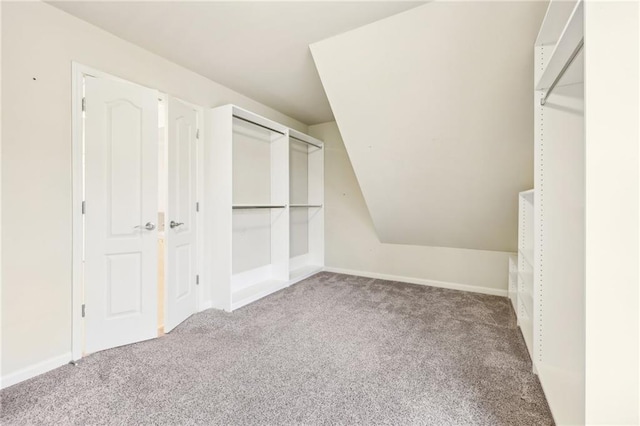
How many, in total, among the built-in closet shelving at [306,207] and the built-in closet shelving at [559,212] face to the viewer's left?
1

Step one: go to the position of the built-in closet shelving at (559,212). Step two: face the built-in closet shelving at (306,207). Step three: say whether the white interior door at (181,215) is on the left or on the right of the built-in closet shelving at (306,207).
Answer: left

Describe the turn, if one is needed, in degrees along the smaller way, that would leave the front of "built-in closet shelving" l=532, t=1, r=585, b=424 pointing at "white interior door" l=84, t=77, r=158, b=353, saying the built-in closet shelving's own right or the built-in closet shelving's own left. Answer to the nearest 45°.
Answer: approximately 45° to the built-in closet shelving's own left

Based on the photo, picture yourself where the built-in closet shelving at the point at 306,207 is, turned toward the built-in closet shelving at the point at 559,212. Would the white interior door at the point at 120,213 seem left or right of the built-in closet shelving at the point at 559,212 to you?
right

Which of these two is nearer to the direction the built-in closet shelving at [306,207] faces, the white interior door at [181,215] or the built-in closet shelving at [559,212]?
the built-in closet shelving

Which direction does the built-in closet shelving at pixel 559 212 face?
to the viewer's left

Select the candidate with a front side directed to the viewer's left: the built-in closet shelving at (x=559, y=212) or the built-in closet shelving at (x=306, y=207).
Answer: the built-in closet shelving at (x=559, y=212)

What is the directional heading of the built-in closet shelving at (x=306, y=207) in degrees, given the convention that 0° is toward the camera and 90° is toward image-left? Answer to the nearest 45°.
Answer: approximately 315°

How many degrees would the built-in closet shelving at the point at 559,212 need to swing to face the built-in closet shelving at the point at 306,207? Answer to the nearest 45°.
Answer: approximately 45° to its right

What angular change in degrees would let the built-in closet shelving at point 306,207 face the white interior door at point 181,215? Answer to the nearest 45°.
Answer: approximately 90° to its right

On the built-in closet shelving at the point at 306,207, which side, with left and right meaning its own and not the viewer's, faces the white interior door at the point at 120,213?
right

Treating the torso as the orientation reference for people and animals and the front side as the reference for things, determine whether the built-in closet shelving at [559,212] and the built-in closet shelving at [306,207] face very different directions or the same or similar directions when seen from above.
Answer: very different directions
